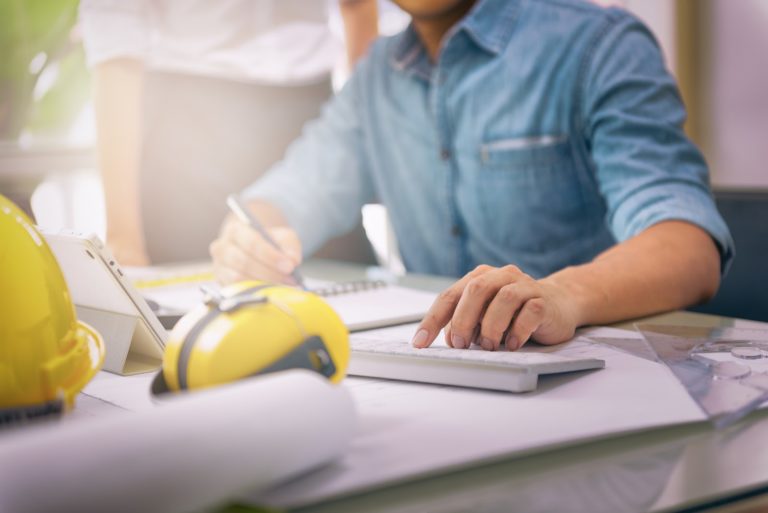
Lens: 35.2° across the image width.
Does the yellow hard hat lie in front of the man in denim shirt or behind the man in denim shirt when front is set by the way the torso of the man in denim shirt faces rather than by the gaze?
in front

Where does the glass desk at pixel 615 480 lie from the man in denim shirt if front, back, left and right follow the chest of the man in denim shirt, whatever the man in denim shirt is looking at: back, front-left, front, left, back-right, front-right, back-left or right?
front-left

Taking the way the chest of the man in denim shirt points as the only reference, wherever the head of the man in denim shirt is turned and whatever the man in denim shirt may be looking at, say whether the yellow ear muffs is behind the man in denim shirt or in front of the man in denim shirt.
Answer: in front

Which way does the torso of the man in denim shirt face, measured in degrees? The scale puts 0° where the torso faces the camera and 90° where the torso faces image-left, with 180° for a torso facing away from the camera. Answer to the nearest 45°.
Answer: approximately 45°

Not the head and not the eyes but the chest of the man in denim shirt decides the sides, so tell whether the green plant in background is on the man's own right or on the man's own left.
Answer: on the man's own right

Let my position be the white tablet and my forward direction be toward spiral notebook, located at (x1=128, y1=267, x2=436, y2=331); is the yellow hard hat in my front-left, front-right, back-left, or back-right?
back-right

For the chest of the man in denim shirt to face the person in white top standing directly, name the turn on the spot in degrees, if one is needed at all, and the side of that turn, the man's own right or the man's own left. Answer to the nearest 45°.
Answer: approximately 90° to the man's own right
